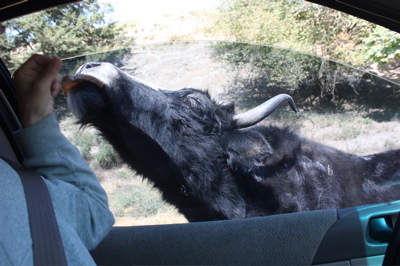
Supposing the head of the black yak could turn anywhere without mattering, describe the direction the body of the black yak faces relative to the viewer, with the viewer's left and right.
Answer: facing to the left of the viewer
